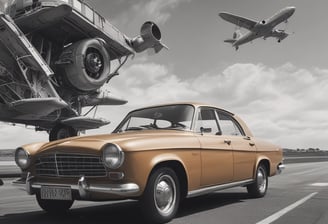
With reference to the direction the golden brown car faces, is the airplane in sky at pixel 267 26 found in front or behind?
behind

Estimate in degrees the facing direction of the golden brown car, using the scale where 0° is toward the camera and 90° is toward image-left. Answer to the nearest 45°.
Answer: approximately 45°

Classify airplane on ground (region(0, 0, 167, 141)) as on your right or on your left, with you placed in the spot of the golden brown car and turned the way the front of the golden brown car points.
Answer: on your right
